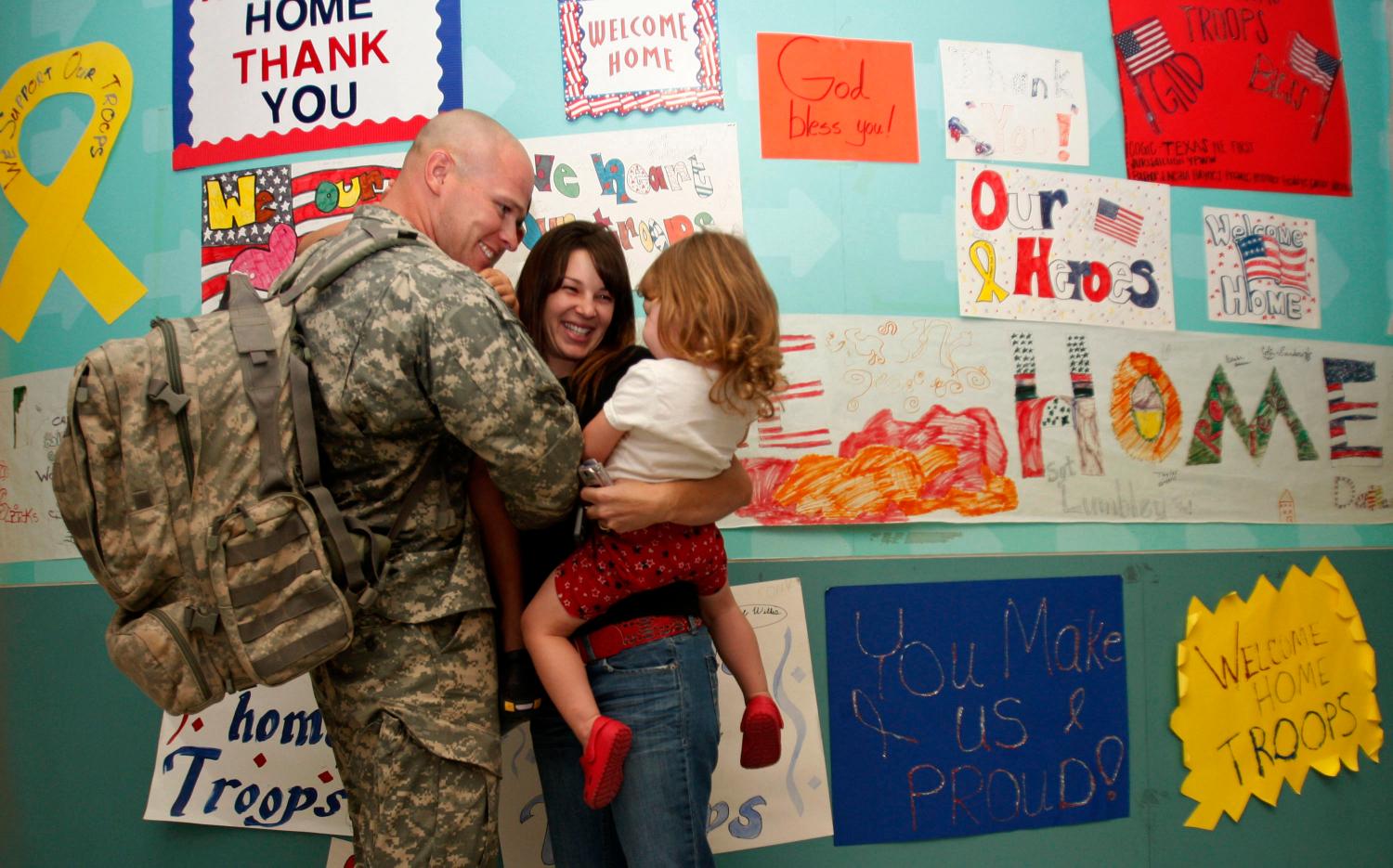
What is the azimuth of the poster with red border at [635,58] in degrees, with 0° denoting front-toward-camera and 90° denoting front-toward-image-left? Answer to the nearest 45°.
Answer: approximately 0°

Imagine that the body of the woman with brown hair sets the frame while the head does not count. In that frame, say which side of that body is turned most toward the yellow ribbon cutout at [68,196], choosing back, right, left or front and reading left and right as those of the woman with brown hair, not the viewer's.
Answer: right

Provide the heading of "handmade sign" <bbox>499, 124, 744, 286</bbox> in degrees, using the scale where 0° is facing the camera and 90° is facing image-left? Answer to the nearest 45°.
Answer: approximately 0°

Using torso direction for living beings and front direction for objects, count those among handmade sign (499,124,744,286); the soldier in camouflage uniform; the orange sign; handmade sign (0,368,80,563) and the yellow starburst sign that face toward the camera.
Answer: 4

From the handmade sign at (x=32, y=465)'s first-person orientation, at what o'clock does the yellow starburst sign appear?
The yellow starburst sign is roughly at 10 o'clock from the handmade sign.

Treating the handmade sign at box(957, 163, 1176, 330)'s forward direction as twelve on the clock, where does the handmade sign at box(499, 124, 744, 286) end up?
the handmade sign at box(499, 124, 744, 286) is roughly at 2 o'clock from the handmade sign at box(957, 163, 1176, 330).

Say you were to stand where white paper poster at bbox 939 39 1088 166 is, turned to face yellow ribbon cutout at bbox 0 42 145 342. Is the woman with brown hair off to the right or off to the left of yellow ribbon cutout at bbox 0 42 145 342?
left

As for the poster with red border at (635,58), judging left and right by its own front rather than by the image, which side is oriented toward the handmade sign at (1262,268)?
left
